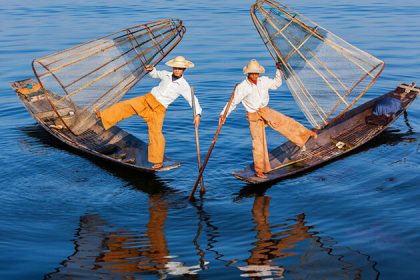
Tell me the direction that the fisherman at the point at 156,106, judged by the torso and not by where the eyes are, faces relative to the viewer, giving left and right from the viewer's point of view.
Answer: facing the viewer

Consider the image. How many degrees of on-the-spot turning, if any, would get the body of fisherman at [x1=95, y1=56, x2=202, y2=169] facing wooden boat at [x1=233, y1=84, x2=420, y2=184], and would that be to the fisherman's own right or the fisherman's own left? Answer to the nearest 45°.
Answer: approximately 90° to the fisherman's own left

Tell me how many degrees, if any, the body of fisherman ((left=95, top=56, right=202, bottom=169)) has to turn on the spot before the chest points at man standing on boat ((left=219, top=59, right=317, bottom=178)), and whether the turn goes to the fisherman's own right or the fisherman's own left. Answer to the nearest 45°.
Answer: approximately 90° to the fisherman's own left

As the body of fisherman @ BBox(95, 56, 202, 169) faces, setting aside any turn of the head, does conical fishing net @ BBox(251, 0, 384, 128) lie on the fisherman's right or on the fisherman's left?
on the fisherman's left
